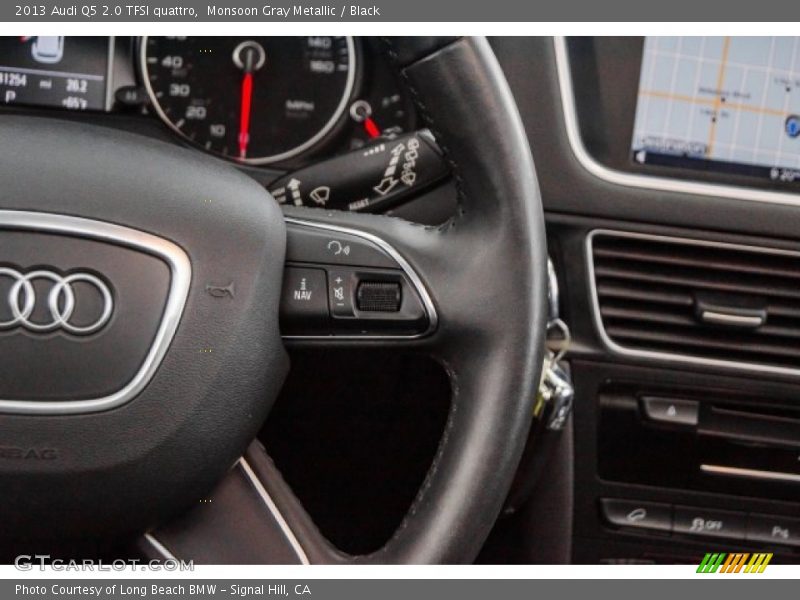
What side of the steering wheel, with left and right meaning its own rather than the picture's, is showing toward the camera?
front
